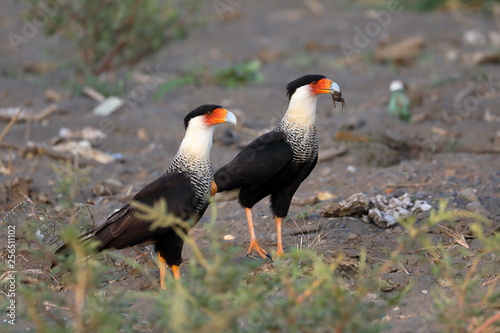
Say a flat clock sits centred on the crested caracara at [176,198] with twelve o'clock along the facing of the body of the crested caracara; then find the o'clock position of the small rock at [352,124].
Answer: The small rock is roughly at 10 o'clock from the crested caracara.

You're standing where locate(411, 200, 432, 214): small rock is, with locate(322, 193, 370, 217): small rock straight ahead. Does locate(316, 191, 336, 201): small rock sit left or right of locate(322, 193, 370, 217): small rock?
right

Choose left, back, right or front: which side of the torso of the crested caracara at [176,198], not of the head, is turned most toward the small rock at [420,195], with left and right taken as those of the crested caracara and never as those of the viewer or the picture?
front

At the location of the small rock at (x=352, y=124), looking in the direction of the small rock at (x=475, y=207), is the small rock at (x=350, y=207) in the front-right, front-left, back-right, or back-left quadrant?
front-right

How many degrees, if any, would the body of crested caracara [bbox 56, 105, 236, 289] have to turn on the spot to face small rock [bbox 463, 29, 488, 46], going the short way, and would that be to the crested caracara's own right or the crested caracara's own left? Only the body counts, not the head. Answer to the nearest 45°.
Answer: approximately 45° to the crested caracara's own left

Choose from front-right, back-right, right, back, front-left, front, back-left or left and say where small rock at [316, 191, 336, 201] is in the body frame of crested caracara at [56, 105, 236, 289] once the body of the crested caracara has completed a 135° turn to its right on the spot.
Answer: back

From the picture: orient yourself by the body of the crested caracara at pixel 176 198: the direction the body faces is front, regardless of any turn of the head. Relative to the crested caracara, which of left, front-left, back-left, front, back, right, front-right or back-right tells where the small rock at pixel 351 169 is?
front-left

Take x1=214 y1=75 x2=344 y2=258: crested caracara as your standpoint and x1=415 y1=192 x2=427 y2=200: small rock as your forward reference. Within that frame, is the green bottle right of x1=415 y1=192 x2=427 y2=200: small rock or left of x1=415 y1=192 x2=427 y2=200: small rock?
left

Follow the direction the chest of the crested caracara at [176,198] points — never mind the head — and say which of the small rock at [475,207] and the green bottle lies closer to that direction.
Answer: the small rock

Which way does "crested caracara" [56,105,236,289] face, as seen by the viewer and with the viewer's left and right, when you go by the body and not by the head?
facing to the right of the viewer
